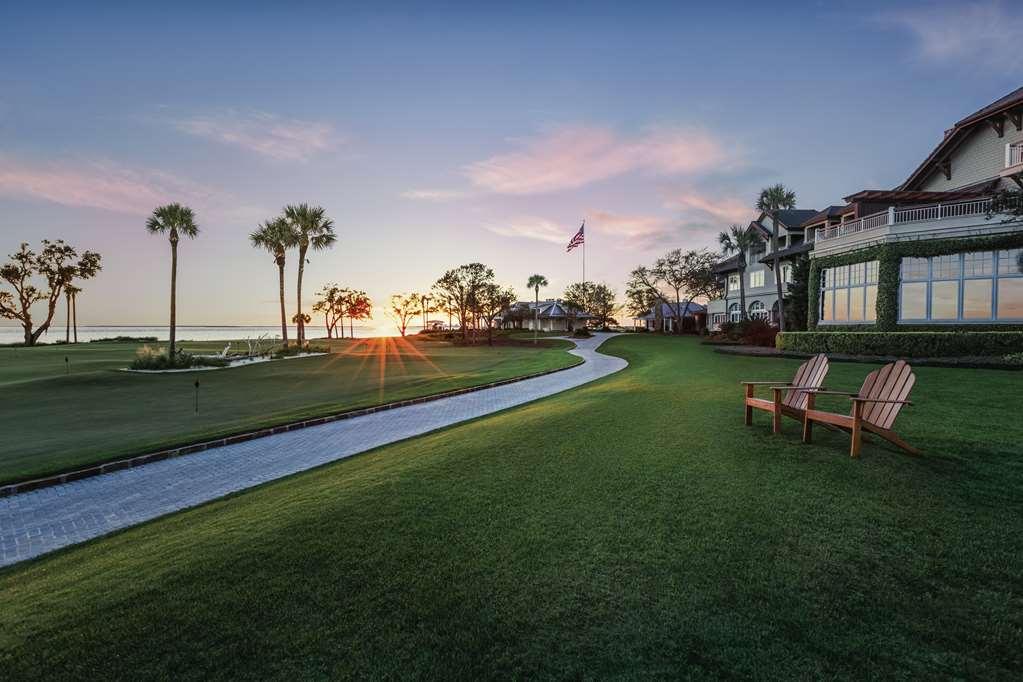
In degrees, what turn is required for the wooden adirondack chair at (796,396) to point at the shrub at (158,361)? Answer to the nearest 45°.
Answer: approximately 45° to its right

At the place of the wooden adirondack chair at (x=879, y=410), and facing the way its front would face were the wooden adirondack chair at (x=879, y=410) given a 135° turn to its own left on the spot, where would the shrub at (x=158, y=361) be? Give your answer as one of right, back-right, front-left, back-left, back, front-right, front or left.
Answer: back

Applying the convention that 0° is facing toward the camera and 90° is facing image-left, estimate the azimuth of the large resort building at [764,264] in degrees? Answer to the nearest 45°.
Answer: approximately 45°

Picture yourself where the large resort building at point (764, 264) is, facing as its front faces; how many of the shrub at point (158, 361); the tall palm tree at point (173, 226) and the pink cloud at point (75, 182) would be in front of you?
3

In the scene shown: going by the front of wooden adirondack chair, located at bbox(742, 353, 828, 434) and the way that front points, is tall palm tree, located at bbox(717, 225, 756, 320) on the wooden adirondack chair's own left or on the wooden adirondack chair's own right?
on the wooden adirondack chair's own right

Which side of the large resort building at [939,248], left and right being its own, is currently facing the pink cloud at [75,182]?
right

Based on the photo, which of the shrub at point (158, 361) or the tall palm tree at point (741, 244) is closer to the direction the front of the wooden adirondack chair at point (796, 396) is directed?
the shrub

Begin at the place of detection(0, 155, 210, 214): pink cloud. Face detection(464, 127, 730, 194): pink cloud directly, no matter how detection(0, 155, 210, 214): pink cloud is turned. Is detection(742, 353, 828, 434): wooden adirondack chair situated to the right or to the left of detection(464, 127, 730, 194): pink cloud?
right

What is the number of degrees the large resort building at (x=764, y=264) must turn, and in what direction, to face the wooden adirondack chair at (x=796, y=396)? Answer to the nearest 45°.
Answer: approximately 45° to its left

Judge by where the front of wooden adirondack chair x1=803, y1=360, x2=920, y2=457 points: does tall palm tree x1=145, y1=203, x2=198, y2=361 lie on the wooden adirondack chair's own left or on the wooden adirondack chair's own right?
on the wooden adirondack chair's own right

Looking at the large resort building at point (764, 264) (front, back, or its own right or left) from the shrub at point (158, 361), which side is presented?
front

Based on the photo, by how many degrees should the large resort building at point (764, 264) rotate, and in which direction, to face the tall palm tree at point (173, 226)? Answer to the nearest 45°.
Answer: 0° — it already faces it
